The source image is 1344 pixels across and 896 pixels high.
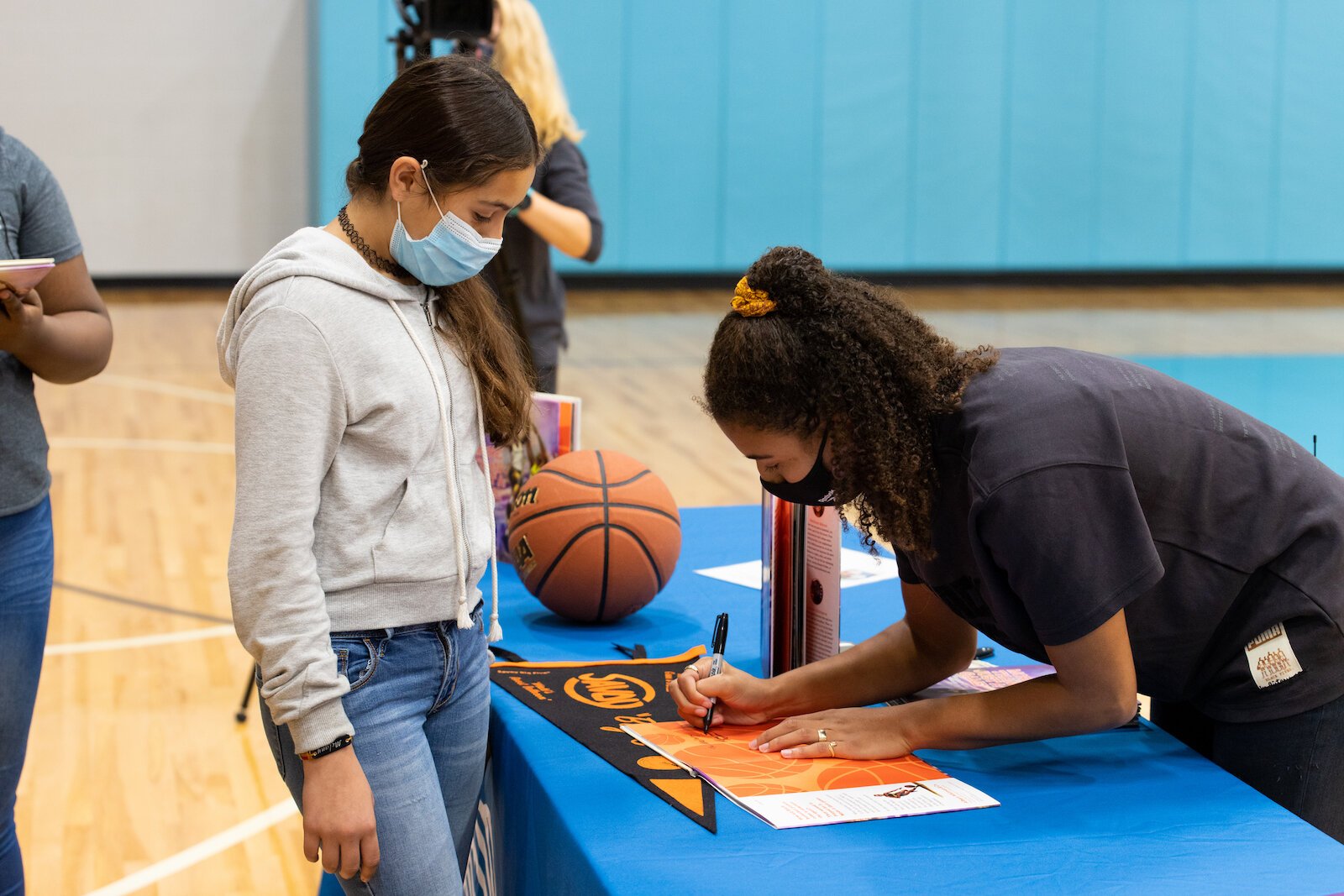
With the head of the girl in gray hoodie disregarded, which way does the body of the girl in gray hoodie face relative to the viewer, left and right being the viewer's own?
facing the viewer and to the right of the viewer

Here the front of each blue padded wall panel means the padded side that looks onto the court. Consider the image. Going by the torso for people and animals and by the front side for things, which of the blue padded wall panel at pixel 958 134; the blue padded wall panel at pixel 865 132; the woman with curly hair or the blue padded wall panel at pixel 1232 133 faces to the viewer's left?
the woman with curly hair

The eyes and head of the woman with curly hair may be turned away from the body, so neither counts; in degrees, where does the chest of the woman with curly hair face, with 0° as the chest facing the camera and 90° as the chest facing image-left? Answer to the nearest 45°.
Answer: approximately 90°

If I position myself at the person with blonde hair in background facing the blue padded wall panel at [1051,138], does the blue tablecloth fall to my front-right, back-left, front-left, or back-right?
back-right

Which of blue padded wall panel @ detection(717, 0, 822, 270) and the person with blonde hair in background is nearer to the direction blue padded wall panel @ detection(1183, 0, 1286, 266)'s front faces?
the person with blonde hair in background

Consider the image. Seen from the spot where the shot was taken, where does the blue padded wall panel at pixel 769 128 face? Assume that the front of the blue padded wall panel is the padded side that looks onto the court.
facing the viewer

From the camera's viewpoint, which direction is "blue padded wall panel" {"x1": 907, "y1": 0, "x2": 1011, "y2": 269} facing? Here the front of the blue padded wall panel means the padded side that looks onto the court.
toward the camera

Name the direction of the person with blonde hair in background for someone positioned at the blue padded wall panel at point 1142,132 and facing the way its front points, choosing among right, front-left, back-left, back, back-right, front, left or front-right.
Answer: front

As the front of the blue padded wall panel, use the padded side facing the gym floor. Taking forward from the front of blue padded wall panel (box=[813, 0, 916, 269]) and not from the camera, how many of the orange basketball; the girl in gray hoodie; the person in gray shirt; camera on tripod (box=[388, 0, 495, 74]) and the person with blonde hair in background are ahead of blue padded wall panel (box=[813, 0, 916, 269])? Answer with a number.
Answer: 5

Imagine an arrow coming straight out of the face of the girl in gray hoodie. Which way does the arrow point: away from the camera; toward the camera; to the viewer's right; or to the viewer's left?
to the viewer's right

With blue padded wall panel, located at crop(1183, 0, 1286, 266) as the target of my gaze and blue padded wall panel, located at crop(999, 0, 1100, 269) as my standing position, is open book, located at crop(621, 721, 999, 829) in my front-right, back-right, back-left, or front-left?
back-right

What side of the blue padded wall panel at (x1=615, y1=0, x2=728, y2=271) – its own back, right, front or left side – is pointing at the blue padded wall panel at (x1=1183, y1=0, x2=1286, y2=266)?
left

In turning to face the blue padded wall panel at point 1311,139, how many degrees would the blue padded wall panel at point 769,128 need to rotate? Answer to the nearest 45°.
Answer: approximately 90° to its left

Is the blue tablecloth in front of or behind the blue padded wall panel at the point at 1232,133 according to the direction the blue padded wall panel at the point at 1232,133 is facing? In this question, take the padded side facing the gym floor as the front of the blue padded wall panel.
in front

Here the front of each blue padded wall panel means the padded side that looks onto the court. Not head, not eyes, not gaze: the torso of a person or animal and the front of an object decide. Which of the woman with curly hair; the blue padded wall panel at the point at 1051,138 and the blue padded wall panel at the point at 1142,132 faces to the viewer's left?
the woman with curly hair

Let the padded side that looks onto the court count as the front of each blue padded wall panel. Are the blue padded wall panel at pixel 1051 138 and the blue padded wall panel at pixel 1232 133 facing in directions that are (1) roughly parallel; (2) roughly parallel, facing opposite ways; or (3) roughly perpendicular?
roughly parallel
